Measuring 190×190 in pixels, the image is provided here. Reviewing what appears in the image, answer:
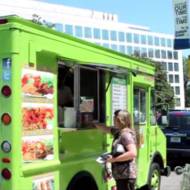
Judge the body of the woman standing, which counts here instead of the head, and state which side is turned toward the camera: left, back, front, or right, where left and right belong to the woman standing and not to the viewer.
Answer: left

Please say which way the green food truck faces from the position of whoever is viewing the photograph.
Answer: facing away from the viewer and to the right of the viewer

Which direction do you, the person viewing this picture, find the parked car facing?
facing away from the viewer

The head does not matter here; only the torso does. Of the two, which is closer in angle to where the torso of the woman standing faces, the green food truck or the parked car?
the green food truck

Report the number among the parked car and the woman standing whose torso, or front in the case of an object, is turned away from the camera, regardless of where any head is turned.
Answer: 1

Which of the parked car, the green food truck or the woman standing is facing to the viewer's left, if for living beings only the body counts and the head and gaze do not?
the woman standing

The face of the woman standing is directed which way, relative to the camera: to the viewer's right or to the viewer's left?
to the viewer's left

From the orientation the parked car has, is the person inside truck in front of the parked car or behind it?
behind

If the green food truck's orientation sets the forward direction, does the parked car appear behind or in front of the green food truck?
in front

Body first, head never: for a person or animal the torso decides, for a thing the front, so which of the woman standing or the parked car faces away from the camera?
the parked car

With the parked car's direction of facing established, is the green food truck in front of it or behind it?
behind

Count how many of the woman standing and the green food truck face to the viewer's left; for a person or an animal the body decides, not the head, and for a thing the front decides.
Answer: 1

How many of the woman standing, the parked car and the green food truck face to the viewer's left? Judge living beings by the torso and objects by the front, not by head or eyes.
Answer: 1

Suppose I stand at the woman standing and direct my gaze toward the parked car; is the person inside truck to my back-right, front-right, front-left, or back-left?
back-left

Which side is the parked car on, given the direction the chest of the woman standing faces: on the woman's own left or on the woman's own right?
on the woman's own right
